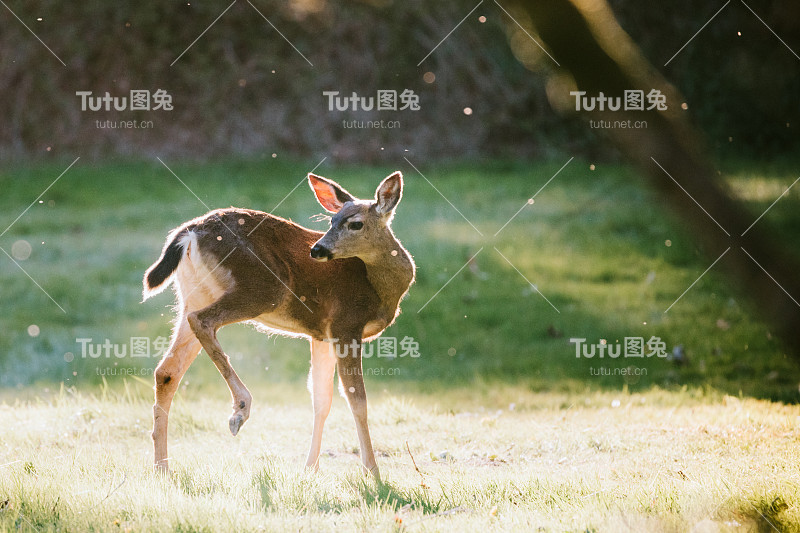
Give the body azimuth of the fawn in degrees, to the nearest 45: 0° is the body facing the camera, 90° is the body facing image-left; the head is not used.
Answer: approximately 270°
